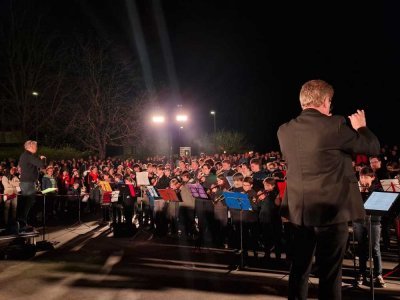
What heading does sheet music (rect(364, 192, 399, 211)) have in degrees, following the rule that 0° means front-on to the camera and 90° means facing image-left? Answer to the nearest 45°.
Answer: approximately 45°

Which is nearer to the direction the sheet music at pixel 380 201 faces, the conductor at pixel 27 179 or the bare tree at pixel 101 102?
the conductor

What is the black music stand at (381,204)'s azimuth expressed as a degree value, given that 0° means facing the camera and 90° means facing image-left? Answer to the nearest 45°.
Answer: approximately 45°

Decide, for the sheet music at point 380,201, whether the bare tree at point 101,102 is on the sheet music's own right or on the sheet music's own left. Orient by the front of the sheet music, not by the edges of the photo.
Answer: on the sheet music's own right

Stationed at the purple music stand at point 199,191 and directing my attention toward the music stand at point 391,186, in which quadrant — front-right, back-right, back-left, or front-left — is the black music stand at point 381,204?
front-right

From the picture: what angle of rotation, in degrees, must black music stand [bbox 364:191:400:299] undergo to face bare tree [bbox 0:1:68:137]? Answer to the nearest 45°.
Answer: approximately 90° to its right

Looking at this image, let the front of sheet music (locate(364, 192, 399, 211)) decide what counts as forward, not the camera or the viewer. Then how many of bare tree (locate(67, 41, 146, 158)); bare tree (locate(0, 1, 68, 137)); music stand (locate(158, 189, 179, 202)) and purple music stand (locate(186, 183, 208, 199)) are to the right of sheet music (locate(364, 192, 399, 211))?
4

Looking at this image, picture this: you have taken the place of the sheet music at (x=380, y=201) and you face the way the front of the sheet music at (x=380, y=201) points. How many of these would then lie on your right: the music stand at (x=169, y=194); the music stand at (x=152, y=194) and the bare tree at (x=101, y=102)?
3

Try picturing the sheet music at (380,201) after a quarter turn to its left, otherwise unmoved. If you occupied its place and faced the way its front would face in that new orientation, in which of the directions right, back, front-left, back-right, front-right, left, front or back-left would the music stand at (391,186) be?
back-left

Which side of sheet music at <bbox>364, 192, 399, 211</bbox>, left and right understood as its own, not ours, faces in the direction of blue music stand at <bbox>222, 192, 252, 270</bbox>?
right

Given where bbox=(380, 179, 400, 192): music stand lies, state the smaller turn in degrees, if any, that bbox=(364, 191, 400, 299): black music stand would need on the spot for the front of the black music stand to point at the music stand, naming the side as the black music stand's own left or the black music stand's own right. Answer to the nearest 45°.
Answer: approximately 135° to the black music stand's own right

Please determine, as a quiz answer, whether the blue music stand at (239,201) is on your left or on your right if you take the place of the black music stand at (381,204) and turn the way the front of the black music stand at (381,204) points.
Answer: on your right
